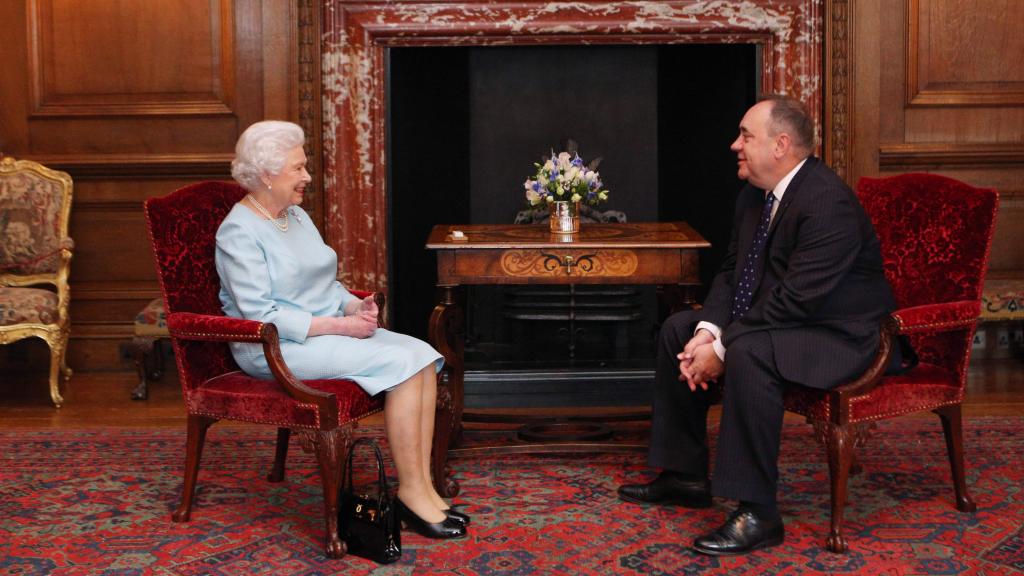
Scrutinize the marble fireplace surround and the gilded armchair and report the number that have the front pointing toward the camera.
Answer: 2

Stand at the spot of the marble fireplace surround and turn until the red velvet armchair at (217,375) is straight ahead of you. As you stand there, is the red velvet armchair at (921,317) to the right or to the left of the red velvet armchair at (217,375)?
left

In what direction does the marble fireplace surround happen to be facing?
toward the camera

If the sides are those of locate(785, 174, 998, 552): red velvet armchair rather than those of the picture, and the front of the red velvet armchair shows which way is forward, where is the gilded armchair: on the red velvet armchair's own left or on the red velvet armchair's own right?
on the red velvet armchair's own right

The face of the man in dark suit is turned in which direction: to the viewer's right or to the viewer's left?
to the viewer's left

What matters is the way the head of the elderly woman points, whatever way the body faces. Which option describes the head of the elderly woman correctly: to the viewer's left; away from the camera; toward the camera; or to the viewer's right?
to the viewer's right

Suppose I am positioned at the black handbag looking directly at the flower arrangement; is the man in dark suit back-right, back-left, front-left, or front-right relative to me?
front-right

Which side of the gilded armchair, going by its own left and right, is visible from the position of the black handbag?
front

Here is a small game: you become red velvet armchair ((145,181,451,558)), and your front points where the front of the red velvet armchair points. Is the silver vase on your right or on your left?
on your left

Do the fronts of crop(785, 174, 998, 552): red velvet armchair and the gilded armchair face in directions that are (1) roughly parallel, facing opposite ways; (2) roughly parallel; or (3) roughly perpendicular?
roughly perpendicular

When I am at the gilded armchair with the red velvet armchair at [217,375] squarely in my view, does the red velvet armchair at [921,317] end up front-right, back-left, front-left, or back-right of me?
front-left

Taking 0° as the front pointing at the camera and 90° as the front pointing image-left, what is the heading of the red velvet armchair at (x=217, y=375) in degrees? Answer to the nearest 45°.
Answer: approximately 315°
